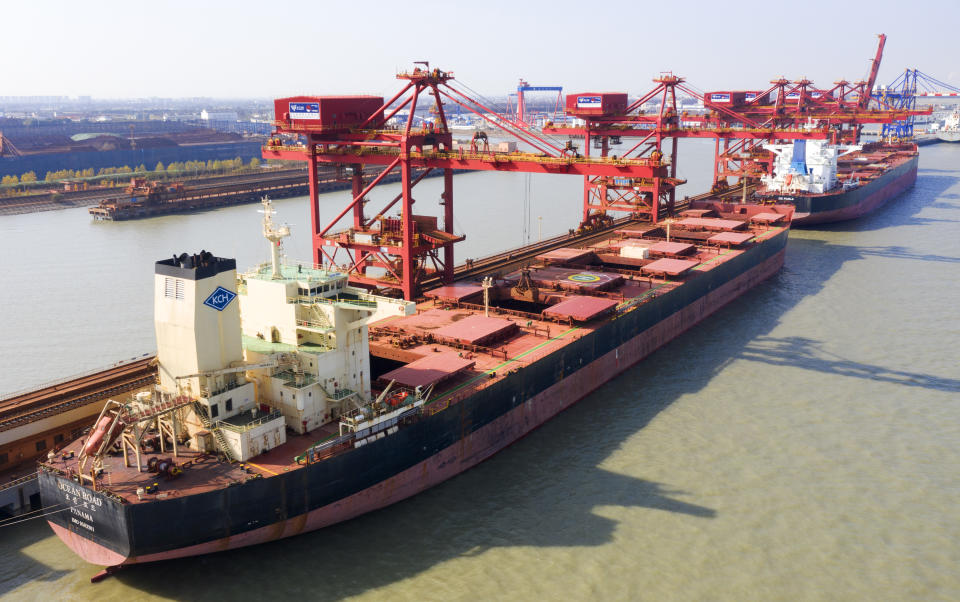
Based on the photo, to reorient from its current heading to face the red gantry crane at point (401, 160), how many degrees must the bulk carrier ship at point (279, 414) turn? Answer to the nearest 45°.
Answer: approximately 45° to its left

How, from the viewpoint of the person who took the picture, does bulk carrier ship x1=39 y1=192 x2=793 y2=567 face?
facing away from the viewer and to the right of the viewer
